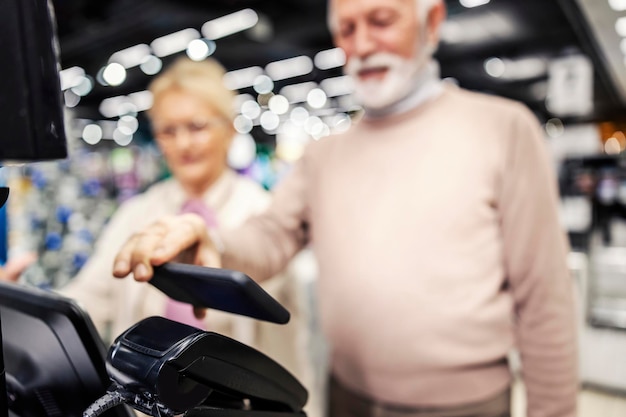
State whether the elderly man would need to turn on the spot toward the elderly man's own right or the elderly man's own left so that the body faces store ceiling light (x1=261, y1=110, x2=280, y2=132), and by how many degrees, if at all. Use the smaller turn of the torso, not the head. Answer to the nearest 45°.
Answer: approximately 135° to the elderly man's own right

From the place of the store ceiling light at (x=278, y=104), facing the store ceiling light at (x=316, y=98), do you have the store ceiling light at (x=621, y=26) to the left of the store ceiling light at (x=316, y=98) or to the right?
right

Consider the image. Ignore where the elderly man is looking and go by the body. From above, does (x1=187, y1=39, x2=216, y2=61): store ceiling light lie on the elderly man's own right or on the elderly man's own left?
on the elderly man's own right

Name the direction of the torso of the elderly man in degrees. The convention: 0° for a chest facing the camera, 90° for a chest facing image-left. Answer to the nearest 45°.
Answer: approximately 45°

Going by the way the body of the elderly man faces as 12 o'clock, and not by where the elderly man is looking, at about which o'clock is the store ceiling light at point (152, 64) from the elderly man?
The store ceiling light is roughly at 4 o'clock from the elderly man.

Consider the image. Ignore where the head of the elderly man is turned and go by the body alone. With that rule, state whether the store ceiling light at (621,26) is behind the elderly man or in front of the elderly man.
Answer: behind

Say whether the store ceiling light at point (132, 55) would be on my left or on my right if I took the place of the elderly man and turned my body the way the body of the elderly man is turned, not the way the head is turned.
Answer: on my right

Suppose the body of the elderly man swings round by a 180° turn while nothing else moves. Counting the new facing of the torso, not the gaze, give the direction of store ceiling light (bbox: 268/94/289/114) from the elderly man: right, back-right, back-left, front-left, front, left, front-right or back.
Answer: front-left

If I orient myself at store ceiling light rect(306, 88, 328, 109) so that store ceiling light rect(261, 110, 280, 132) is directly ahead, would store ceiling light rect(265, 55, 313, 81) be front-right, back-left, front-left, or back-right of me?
back-left

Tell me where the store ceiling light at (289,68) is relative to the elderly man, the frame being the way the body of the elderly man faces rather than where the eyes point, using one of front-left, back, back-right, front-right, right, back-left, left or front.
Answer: back-right

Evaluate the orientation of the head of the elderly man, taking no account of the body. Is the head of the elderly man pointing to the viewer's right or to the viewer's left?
to the viewer's left

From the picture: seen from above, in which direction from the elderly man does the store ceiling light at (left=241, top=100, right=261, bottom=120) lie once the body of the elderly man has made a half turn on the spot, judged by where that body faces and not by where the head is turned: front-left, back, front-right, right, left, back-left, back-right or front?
front-left

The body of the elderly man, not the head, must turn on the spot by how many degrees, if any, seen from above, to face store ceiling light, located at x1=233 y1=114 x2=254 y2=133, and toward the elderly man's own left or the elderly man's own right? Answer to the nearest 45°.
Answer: approximately 135° to the elderly man's own right
